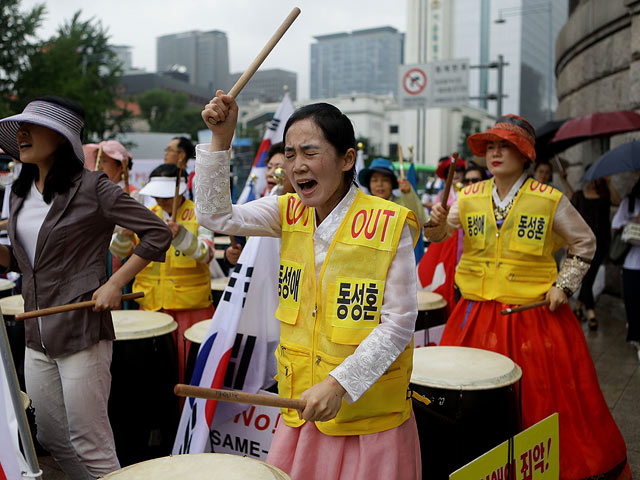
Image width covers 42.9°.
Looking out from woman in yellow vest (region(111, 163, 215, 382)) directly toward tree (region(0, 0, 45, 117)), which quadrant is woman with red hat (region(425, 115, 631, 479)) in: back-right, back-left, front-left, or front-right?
back-right

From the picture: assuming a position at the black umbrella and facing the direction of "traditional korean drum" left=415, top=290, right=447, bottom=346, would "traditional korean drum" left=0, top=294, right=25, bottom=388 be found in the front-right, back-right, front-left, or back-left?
front-right

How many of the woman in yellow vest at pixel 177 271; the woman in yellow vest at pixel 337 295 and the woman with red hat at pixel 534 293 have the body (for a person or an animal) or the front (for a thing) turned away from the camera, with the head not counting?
0

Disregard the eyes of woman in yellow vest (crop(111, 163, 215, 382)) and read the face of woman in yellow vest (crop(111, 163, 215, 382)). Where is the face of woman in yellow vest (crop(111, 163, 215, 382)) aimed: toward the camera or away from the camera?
toward the camera

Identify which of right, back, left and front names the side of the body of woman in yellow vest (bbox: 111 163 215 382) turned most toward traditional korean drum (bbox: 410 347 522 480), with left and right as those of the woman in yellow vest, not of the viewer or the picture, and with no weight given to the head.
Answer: left

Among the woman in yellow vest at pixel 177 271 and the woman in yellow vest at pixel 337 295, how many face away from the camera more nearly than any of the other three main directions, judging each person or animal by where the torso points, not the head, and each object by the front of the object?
0

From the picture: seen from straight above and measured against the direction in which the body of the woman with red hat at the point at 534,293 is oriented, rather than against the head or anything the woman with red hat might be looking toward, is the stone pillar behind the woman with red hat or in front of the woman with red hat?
behind

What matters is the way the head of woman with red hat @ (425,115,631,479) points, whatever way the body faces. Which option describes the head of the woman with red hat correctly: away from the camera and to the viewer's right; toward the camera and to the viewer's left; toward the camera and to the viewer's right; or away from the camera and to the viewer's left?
toward the camera and to the viewer's left

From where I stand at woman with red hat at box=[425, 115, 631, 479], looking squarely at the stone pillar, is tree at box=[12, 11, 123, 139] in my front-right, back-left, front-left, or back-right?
front-left

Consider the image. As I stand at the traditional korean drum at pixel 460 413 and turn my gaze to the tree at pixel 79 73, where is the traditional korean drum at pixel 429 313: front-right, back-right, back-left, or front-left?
front-right

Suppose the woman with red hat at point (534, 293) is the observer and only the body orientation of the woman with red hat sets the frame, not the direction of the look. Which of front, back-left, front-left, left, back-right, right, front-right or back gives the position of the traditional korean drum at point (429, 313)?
right

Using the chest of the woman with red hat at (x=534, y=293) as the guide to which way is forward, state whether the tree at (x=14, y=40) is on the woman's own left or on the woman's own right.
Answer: on the woman's own right

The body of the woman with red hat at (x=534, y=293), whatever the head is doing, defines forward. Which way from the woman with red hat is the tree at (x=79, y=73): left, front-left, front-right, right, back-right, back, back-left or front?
right

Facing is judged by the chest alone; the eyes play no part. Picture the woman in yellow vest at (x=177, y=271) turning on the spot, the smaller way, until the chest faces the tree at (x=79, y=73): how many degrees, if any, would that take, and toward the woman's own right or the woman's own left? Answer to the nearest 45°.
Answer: approximately 135° to the woman's own right

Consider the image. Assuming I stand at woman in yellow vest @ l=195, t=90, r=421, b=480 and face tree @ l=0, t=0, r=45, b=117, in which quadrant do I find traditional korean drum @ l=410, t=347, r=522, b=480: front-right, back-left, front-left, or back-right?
front-right

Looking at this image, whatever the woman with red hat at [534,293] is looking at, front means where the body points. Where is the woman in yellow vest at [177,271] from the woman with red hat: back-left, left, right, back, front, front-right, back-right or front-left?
front-right

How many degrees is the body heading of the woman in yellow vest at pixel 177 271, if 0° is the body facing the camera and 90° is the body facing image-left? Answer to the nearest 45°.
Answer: approximately 45°
